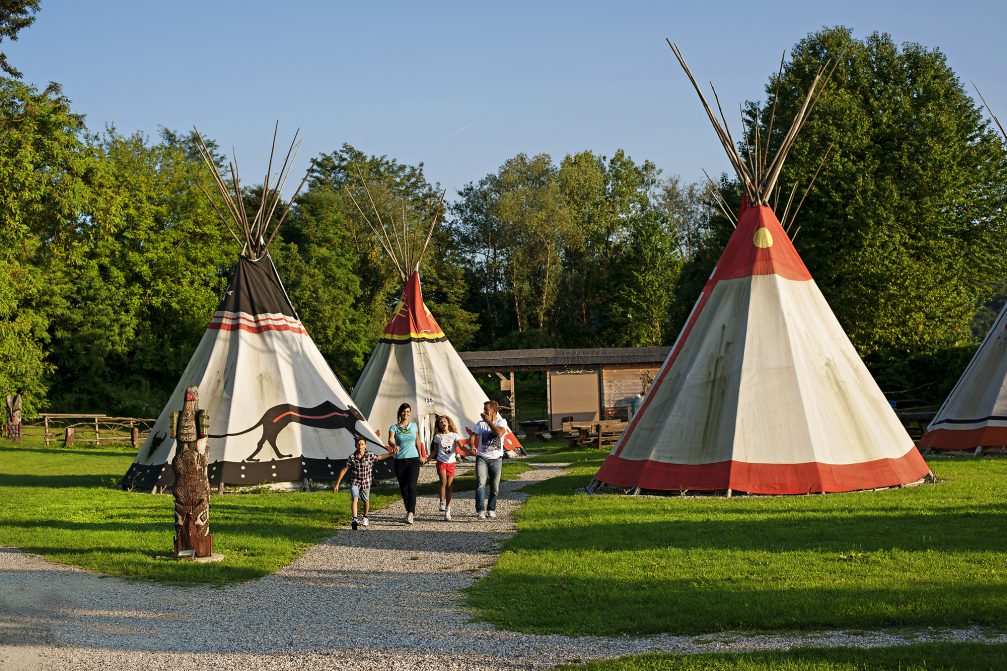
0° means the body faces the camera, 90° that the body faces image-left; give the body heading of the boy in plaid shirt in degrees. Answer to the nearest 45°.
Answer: approximately 0°

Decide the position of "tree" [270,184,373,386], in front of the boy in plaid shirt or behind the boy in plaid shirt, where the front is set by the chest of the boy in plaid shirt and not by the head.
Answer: behind

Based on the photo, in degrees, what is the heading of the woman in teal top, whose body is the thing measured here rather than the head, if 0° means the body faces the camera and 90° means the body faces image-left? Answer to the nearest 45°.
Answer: approximately 0°

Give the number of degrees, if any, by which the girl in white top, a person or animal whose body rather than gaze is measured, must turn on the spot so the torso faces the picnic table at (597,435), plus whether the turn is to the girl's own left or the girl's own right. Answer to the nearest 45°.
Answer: approximately 180°
